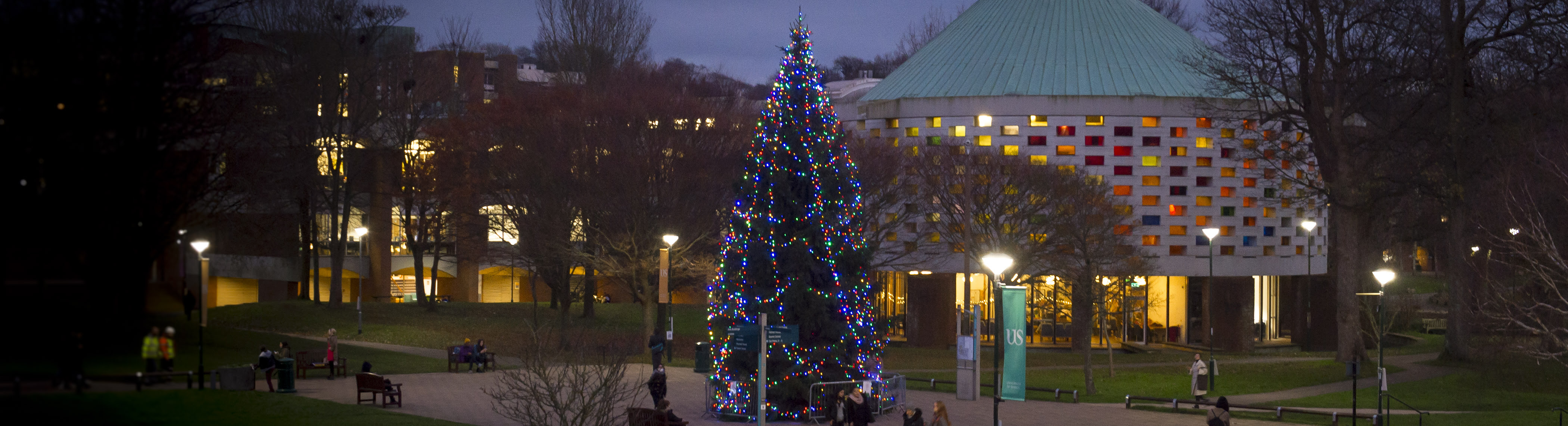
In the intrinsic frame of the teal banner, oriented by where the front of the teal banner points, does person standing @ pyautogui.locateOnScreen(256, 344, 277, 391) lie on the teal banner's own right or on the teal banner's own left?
on the teal banner's own right

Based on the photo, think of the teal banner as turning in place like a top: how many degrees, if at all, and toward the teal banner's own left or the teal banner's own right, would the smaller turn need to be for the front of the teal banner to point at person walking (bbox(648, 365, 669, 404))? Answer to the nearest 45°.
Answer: approximately 135° to the teal banner's own right

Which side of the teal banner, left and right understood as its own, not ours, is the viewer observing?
front

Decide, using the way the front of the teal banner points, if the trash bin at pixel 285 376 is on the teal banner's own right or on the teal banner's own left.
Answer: on the teal banner's own right

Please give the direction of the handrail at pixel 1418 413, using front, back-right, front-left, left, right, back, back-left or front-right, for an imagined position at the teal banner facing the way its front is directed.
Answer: back-left

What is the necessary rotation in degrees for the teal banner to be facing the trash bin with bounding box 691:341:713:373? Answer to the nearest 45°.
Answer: approximately 135° to its right

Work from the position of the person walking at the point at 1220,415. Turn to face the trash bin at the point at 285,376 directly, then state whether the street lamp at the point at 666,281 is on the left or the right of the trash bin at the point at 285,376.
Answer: right

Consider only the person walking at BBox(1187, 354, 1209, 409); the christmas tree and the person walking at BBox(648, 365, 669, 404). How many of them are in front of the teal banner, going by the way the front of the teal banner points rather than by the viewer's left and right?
0

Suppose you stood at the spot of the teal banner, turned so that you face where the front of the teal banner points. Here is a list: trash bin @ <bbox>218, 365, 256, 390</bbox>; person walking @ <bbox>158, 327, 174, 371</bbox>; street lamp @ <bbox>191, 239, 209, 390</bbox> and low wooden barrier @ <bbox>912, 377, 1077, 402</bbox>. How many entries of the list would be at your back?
1

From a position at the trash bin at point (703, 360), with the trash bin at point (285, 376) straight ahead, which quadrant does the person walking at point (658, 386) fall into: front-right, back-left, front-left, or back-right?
front-left

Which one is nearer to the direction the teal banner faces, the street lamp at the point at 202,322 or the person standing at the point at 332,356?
the street lamp

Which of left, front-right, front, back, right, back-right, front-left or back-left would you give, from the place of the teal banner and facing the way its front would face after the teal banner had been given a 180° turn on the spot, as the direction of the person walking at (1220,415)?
front-right

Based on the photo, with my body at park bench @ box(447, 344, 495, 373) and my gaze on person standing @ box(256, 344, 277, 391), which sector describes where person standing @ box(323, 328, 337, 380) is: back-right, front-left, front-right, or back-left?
front-right
